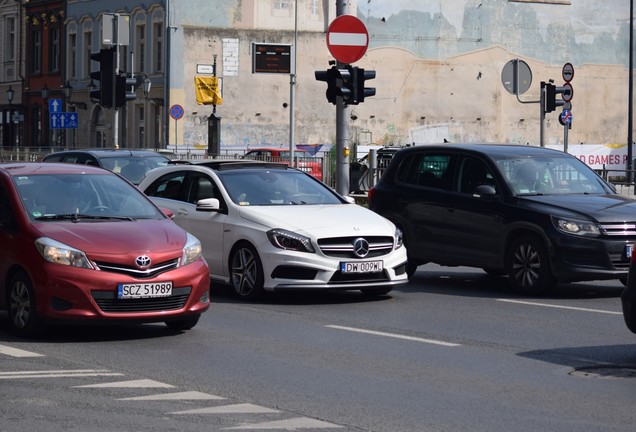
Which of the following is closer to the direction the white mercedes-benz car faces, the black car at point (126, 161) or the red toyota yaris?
the red toyota yaris

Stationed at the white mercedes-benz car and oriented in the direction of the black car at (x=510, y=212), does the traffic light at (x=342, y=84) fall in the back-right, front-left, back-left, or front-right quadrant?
front-left

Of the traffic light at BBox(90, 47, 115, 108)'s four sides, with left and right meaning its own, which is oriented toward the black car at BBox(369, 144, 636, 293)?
left

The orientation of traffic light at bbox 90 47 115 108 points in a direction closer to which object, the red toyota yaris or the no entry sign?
the red toyota yaris

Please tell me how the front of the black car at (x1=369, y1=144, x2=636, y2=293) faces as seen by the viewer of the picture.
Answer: facing the viewer and to the right of the viewer
